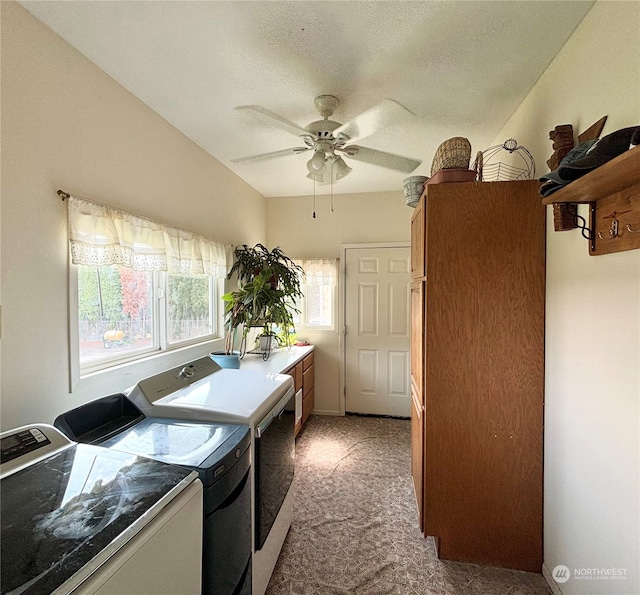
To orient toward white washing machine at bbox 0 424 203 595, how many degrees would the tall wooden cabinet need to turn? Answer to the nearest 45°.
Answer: approximately 45° to its left

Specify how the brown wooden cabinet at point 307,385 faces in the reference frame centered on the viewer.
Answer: facing to the right of the viewer

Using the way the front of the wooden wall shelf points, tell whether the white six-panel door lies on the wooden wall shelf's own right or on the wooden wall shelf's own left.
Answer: on the wooden wall shelf's own right

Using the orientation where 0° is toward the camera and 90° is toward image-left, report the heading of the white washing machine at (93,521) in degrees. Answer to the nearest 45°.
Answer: approximately 315°

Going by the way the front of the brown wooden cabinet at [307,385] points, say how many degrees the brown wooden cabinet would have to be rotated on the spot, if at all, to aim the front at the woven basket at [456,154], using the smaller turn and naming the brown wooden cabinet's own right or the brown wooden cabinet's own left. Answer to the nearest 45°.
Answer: approximately 45° to the brown wooden cabinet's own right

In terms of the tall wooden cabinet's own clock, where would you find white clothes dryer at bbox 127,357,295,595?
The white clothes dryer is roughly at 11 o'clock from the tall wooden cabinet.

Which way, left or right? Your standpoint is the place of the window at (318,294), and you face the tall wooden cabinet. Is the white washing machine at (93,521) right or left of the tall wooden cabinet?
right

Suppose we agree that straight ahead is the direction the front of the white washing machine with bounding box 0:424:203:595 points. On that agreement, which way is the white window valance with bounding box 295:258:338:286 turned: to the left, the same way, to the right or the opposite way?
to the right

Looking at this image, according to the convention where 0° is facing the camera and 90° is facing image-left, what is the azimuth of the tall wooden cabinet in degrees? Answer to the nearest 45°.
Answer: approximately 90°

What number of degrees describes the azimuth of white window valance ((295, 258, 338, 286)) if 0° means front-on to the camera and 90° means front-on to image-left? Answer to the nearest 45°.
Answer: approximately 0°

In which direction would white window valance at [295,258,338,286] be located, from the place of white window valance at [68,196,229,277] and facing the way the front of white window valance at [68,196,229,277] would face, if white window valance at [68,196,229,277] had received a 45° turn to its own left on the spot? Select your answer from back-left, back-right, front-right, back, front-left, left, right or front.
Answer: front-left
